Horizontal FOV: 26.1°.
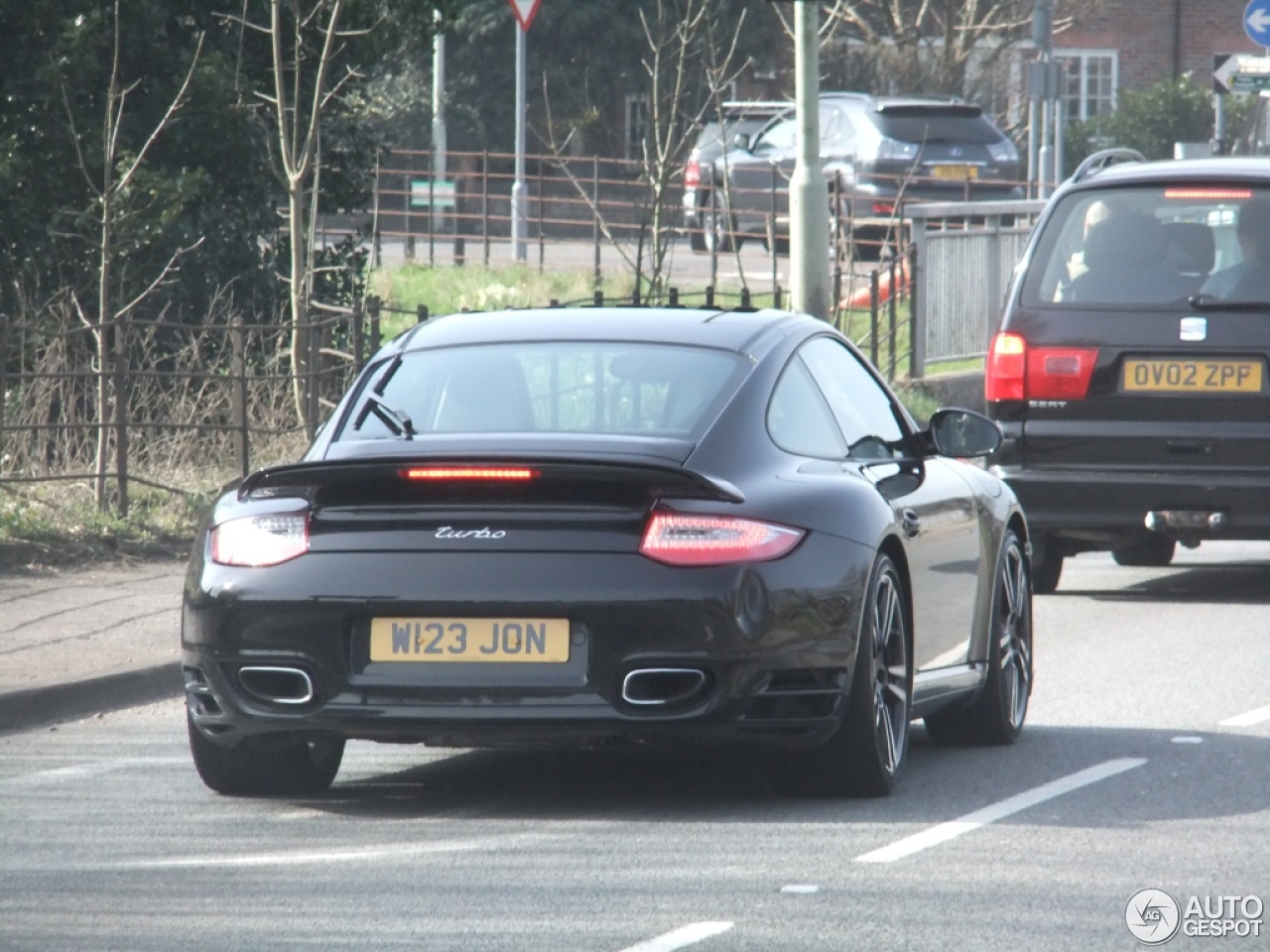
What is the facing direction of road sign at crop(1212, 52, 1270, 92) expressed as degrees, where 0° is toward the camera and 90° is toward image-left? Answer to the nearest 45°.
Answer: approximately 0°

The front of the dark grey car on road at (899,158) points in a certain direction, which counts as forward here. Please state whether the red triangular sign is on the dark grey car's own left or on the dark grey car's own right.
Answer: on the dark grey car's own left

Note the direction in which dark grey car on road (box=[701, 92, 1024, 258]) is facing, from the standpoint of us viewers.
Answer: facing away from the viewer and to the left of the viewer

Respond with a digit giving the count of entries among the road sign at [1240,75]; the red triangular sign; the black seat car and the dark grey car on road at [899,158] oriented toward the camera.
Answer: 2

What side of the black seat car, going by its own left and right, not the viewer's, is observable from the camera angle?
back

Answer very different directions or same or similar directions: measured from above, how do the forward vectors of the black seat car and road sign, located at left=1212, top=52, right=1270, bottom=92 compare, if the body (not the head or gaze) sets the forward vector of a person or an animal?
very different directions

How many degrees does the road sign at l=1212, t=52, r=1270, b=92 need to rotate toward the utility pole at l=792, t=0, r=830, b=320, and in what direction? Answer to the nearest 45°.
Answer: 0° — it already faces it
